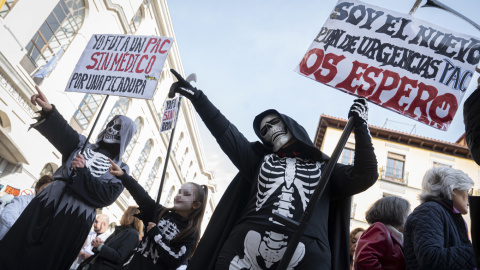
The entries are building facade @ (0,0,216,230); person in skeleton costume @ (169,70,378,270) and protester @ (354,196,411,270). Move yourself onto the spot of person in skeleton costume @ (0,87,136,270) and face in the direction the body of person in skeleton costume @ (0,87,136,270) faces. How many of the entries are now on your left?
2

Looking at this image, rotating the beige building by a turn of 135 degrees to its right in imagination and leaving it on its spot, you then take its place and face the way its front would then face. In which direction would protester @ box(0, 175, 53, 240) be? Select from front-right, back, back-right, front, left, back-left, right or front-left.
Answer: back-left

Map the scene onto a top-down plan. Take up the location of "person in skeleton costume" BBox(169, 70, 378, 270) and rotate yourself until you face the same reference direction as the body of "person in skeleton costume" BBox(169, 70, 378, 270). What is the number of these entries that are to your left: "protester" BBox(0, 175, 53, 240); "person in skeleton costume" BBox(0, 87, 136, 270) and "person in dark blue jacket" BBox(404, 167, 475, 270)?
1

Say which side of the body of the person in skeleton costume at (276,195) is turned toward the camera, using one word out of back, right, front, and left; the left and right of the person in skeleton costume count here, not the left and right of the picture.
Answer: front

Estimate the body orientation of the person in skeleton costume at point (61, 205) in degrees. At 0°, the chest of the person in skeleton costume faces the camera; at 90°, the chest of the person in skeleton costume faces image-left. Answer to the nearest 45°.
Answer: approximately 45°

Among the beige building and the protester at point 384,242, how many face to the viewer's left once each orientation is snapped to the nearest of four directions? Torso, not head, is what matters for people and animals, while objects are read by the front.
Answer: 0

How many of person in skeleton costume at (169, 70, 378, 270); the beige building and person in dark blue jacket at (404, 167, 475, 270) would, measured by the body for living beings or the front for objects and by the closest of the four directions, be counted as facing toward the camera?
2

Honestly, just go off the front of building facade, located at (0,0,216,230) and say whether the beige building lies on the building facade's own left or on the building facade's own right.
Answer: on the building facade's own left

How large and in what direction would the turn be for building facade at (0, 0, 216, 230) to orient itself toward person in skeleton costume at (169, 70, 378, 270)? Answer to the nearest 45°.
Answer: approximately 45° to its right

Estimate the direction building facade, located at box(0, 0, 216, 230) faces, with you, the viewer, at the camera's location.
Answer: facing the viewer and to the right of the viewer

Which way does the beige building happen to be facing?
toward the camera
